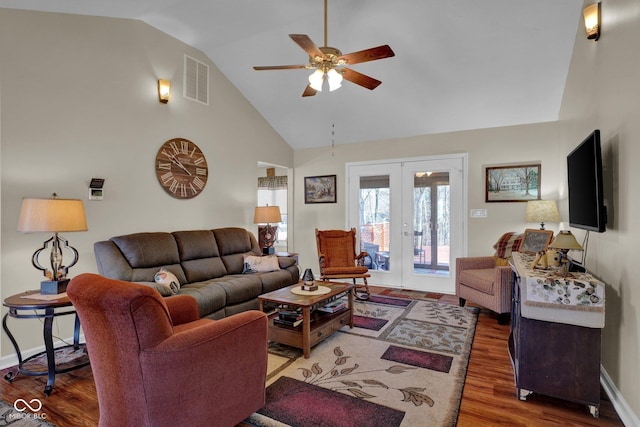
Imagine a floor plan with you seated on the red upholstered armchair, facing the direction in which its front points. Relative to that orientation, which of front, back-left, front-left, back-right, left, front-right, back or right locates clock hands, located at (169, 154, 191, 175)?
front-left

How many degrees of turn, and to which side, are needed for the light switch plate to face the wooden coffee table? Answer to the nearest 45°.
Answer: approximately 45° to its right

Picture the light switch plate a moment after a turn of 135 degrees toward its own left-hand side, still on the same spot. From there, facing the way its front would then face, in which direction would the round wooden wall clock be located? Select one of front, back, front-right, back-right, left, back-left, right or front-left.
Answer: back

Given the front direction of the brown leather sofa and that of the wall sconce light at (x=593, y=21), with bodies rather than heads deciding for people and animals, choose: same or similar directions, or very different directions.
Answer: very different directions

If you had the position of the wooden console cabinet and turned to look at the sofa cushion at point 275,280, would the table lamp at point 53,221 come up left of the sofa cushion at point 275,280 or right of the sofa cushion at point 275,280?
left

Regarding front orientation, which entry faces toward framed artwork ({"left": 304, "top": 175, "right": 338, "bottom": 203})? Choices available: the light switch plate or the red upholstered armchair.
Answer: the red upholstered armchair

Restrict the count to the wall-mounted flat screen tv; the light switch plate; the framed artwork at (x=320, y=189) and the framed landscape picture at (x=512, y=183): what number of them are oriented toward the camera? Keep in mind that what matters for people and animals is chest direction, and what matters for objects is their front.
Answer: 3

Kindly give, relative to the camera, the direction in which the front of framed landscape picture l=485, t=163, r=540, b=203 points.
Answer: facing the viewer

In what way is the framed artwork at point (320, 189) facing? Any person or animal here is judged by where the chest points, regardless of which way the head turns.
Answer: toward the camera

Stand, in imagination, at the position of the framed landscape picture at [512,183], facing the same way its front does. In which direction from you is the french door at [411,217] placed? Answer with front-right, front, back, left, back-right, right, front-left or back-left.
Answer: right

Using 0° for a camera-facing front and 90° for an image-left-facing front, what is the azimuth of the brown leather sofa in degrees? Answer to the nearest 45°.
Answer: approximately 315°

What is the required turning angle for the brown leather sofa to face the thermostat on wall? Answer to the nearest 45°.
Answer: approximately 135° to its right

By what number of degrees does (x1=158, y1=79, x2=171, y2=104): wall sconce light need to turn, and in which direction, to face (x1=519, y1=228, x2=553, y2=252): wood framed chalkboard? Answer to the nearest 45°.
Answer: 0° — it already faces it

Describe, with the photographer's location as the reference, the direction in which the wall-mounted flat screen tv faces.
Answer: facing to the left of the viewer

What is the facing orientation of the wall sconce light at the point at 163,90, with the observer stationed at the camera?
facing the viewer and to the right of the viewer

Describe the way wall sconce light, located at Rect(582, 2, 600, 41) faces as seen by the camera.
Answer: facing to the left of the viewer

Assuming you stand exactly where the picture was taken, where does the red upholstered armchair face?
facing away from the viewer and to the right of the viewer

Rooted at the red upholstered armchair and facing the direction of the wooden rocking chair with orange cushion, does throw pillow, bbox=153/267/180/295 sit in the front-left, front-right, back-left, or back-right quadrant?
front-left

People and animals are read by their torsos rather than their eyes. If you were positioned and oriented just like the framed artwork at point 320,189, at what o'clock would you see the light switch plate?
The light switch plate is roughly at 10 o'clock from the framed artwork.

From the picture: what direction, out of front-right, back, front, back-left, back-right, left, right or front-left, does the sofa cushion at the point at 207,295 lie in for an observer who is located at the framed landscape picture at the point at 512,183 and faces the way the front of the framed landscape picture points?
front-right
